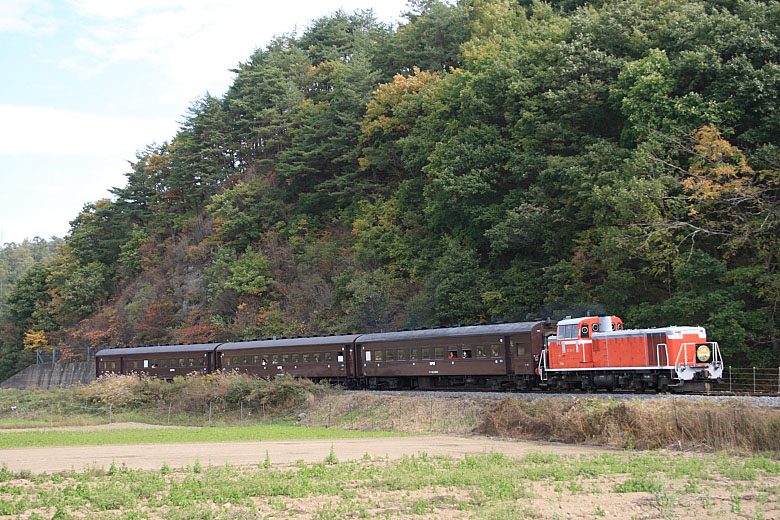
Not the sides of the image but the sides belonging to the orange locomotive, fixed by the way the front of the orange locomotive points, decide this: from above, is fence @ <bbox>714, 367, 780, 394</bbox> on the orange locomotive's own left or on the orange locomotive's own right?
on the orange locomotive's own left

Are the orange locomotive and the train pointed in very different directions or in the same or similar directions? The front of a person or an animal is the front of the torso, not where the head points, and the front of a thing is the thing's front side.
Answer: same or similar directions

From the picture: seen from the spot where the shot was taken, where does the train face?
facing the viewer and to the right of the viewer

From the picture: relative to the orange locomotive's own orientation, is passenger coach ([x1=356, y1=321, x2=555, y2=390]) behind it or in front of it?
behind

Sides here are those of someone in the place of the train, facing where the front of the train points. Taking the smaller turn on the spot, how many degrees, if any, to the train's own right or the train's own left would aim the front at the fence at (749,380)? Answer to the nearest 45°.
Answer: approximately 45° to the train's own left
